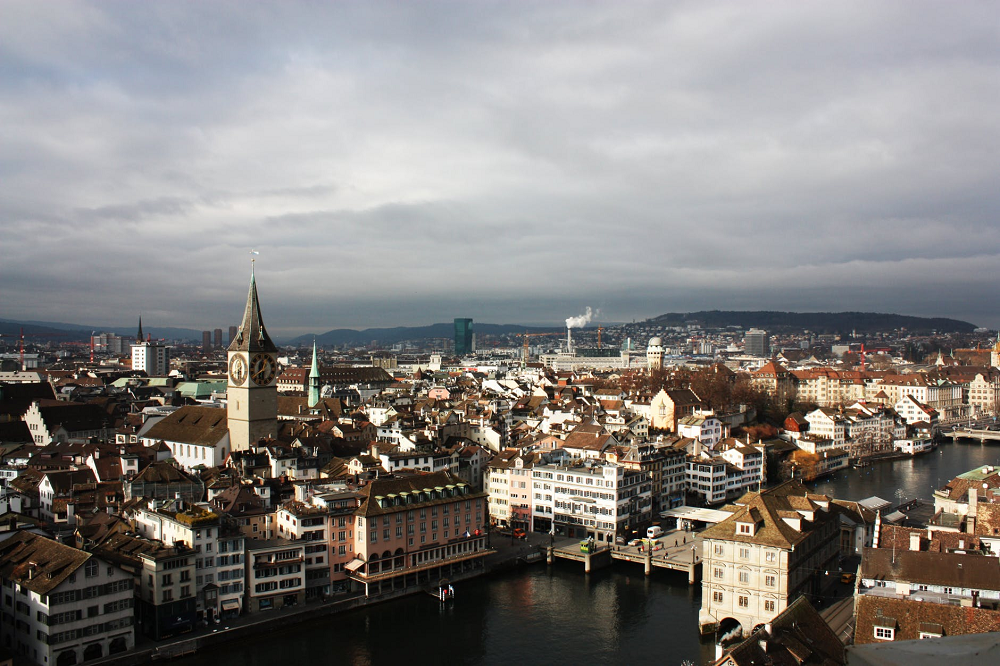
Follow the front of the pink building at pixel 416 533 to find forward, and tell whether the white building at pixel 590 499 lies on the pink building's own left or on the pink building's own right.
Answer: on the pink building's own left

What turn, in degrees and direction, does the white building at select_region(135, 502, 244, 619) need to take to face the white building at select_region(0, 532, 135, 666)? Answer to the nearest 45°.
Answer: approximately 90° to its right

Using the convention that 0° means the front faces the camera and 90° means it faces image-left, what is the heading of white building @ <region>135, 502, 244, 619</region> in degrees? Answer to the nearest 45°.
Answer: approximately 315°

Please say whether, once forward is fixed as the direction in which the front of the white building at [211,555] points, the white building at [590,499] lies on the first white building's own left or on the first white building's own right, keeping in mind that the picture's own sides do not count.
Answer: on the first white building's own left

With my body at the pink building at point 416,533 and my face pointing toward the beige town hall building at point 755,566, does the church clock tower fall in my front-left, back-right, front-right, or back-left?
back-left

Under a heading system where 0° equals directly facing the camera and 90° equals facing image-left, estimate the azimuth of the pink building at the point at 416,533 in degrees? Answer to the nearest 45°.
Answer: approximately 315°

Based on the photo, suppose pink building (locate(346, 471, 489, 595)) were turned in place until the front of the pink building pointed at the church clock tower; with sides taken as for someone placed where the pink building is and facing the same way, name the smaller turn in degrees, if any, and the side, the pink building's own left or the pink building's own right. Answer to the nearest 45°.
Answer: approximately 180°

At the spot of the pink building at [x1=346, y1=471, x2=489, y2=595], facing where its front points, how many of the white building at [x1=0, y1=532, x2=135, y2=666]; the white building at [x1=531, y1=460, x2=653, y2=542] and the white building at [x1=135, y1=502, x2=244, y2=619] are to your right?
2
